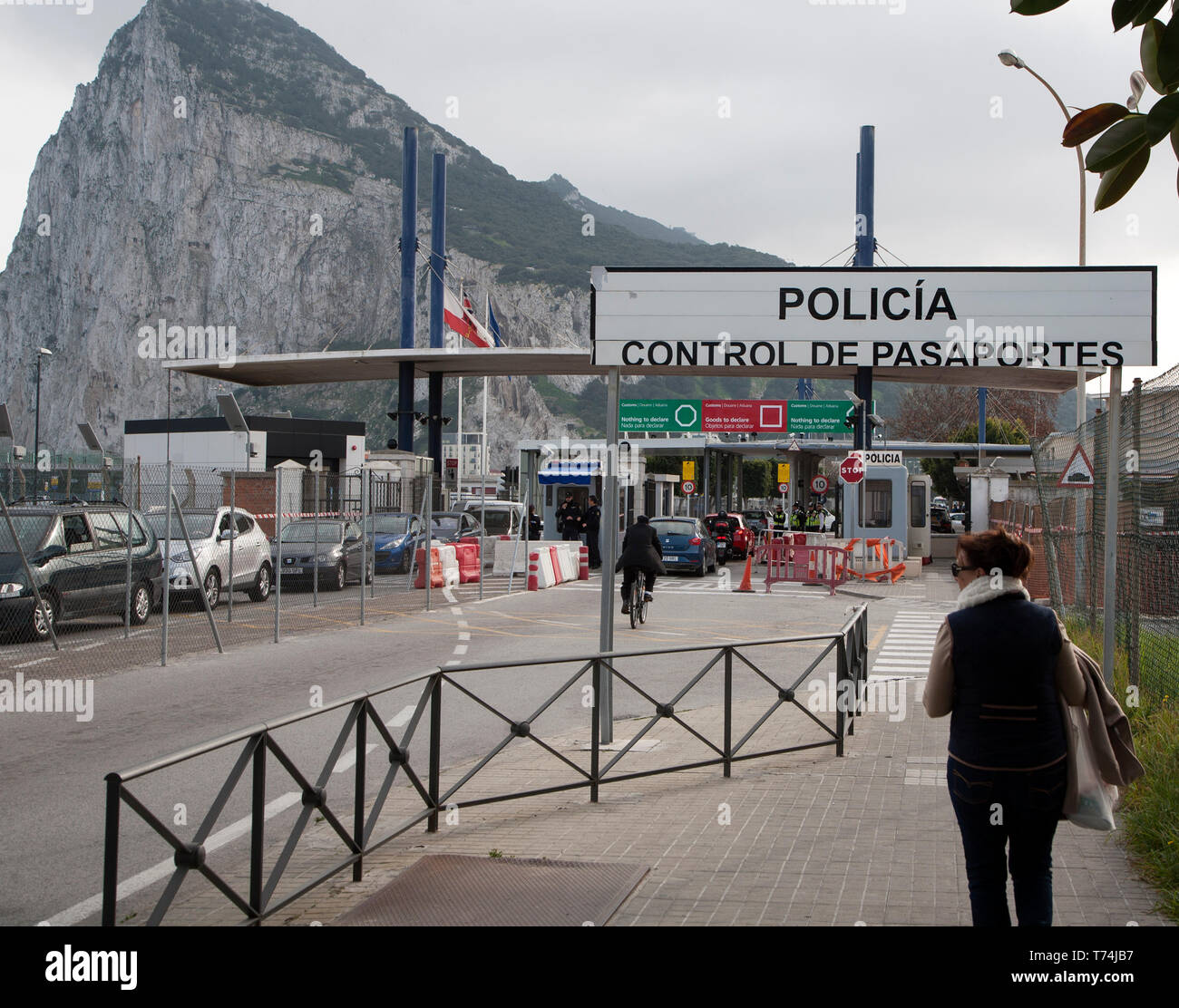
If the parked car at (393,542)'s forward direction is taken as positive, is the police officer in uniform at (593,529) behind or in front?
behind

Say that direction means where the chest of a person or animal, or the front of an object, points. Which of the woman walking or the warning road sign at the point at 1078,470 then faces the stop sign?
the woman walking

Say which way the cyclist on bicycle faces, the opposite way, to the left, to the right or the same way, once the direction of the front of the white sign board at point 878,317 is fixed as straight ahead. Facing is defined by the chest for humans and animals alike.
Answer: the opposite way

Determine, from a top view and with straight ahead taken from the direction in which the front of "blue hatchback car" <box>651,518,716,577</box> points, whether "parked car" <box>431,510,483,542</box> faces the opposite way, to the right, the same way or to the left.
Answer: the opposite way

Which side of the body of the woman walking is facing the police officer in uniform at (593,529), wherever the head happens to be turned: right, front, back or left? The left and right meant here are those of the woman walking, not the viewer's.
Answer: front

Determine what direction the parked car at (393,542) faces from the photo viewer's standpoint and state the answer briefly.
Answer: facing the viewer and to the left of the viewer

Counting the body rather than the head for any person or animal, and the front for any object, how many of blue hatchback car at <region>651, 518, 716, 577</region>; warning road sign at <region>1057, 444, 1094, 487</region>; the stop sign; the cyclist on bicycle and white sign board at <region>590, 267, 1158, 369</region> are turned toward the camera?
3

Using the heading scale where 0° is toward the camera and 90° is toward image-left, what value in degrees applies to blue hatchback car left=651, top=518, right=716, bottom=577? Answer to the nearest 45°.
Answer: approximately 225°

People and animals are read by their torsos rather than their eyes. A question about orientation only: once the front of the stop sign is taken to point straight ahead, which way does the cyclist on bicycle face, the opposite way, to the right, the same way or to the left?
the opposite way

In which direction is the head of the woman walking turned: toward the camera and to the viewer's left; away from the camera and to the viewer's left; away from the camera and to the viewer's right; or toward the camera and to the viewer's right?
away from the camera and to the viewer's left

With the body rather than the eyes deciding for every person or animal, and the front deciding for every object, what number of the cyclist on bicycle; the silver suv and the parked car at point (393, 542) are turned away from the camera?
1

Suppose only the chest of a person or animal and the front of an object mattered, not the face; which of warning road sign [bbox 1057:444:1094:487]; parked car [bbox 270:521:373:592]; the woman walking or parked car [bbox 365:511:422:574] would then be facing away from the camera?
the woman walking

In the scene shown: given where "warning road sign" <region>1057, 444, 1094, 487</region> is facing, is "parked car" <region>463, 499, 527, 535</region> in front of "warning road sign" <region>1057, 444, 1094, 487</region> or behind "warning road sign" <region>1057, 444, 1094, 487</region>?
behind

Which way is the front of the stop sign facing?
toward the camera

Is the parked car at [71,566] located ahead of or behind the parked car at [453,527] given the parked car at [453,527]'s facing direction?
ahead

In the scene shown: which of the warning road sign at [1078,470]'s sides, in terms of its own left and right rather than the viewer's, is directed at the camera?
front
